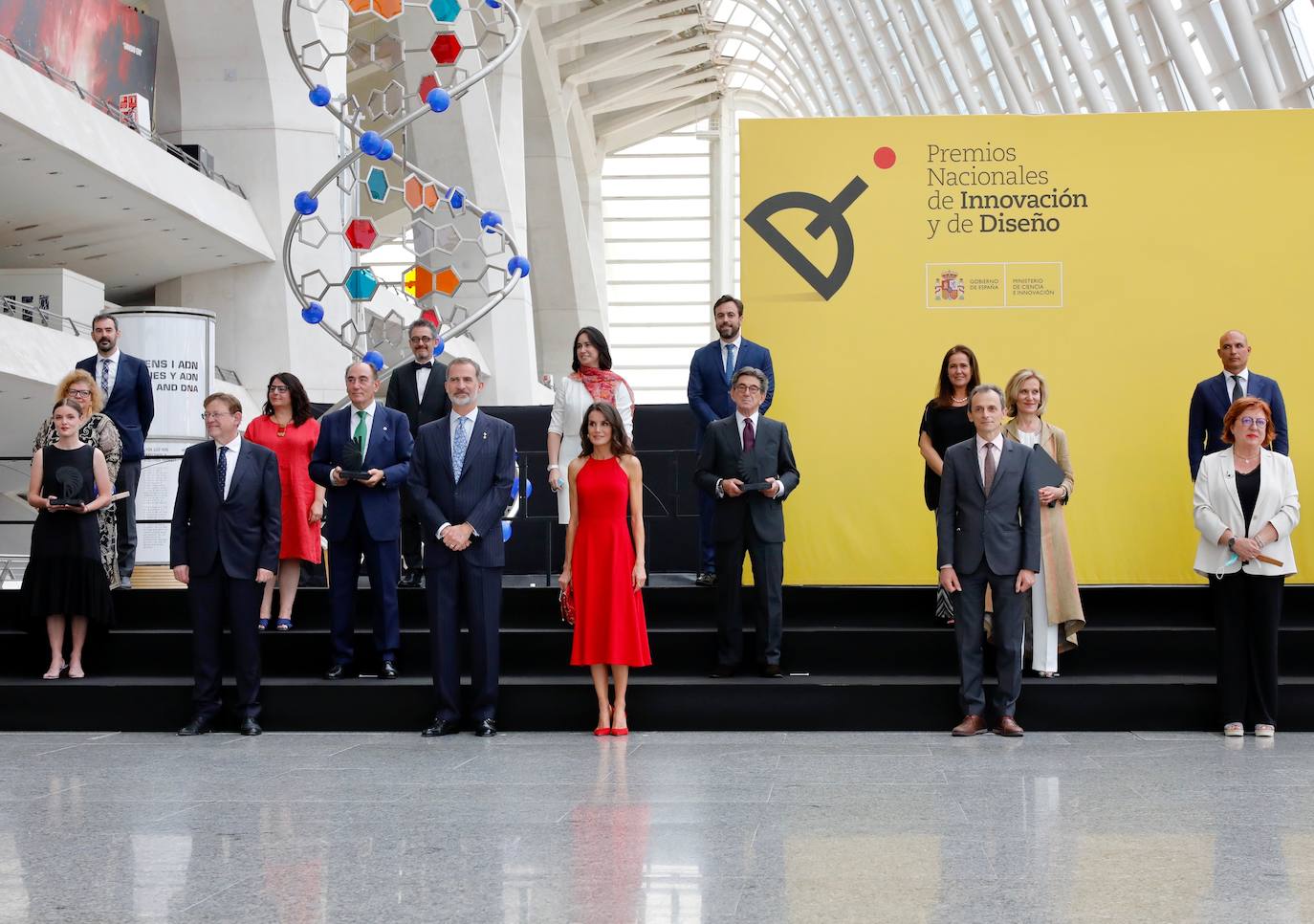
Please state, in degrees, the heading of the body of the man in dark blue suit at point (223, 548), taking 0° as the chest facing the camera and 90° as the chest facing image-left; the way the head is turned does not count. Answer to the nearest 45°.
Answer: approximately 0°

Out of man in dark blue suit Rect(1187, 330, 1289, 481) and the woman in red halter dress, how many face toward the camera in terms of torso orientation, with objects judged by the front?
2

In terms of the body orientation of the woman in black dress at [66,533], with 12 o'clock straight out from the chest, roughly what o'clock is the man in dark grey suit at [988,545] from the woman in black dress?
The man in dark grey suit is roughly at 10 o'clock from the woman in black dress.

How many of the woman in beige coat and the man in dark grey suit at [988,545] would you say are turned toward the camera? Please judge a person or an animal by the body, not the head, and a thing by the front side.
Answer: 2

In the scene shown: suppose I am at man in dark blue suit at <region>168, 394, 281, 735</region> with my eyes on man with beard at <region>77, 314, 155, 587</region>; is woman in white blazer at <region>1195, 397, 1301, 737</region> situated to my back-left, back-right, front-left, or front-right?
back-right

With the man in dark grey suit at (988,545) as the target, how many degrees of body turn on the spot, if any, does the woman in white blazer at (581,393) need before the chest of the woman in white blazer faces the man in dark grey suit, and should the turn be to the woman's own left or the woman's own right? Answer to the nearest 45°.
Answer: approximately 45° to the woman's own left

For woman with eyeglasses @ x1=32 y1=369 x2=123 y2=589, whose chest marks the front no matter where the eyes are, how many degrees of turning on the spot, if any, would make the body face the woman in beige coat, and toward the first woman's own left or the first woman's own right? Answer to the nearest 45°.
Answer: approximately 45° to the first woman's own left
